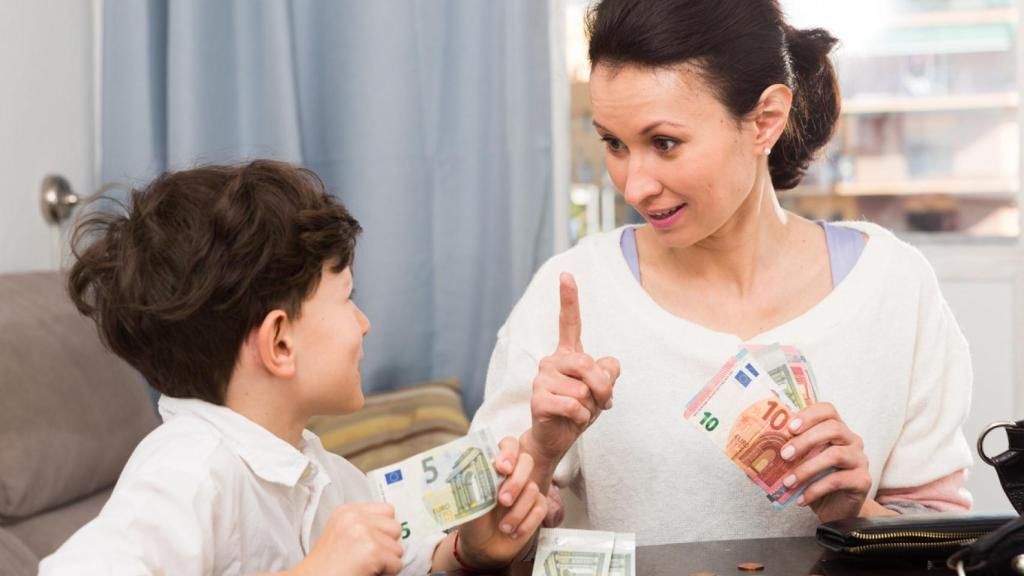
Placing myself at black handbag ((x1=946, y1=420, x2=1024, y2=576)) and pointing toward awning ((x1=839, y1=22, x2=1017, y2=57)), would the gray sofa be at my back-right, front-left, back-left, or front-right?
front-left

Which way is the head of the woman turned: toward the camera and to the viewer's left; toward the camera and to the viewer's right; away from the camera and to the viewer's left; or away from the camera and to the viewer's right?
toward the camera and to the viewer's left

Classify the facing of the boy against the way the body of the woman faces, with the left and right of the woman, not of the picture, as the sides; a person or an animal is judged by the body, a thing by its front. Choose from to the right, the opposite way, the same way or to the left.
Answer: to the left

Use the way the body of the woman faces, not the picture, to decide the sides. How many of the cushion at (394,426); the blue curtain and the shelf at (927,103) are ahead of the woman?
0

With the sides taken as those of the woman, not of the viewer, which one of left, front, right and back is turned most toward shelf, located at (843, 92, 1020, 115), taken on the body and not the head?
back

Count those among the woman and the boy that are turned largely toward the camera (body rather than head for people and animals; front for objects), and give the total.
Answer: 1

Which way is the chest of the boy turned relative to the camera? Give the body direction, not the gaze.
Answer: to the viewer's right

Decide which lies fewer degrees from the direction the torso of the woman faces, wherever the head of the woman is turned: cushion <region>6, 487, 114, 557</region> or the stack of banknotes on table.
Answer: the stack of banknotes on table

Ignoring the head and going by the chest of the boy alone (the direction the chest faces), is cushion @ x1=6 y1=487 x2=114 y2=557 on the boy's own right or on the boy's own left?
on the boy's own left

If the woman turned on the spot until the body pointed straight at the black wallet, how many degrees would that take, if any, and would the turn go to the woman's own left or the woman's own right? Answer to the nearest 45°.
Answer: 0° — they already face it

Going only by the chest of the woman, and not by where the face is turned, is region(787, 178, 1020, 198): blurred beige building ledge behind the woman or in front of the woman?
behind

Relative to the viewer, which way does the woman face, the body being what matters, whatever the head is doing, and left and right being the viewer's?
facing the viewer

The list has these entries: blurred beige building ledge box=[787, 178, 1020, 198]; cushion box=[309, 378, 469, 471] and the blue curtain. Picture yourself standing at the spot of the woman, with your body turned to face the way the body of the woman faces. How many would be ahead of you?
0
